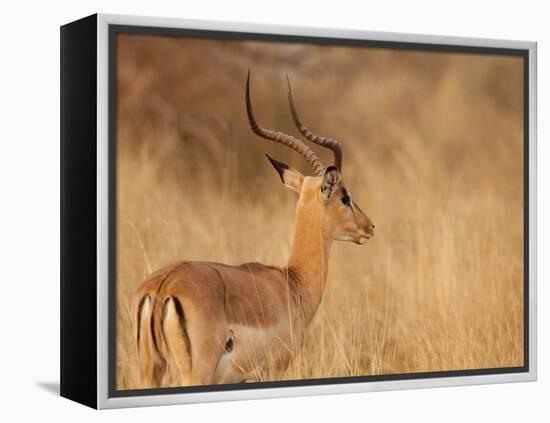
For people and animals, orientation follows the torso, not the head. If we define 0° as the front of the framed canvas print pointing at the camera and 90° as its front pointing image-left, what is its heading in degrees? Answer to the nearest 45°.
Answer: approximately 315°
